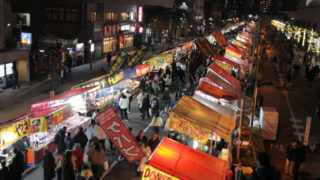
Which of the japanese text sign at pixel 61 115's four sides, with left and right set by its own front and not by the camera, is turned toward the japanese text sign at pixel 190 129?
front

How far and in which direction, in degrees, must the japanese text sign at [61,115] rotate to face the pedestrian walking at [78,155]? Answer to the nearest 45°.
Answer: approximately 45° to its right

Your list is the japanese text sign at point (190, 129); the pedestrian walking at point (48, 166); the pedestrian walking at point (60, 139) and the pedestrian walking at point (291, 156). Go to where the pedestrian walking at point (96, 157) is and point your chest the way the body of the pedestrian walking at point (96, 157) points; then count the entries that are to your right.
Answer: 2

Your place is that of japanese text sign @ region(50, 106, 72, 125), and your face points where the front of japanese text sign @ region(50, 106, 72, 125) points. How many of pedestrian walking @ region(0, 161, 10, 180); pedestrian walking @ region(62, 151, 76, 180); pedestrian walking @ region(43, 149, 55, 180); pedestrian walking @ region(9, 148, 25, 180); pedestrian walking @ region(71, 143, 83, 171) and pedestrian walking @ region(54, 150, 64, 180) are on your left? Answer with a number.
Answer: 0

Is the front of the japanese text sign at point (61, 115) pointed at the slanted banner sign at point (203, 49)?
no

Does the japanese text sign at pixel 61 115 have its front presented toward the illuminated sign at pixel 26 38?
no

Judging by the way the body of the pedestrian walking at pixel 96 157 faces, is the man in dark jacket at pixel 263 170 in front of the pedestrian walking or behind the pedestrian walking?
behind

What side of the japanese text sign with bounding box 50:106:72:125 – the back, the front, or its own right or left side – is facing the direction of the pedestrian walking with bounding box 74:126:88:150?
front

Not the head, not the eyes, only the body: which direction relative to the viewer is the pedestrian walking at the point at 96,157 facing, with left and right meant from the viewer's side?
facing away from the viewer

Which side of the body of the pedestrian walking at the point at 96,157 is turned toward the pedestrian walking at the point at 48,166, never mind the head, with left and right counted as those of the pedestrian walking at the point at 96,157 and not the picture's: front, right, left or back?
left

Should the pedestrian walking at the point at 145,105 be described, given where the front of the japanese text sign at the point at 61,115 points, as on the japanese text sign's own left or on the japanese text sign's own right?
on the japanese text sign's own left

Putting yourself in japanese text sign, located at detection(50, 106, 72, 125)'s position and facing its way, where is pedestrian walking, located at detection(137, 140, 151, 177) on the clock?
The pedestrian walking is roughly at 12 o'clock from the japanese text sign.

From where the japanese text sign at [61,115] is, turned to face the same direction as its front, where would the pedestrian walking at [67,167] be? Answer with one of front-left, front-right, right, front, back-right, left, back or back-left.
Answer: front-right

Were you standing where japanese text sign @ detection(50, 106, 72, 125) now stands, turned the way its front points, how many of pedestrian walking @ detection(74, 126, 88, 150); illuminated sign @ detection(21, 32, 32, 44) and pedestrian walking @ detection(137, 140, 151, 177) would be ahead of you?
2

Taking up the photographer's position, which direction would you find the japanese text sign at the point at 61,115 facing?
facing the viewer and to the right of the viewer

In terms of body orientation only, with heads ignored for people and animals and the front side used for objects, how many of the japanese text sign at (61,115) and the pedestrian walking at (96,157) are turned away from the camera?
1

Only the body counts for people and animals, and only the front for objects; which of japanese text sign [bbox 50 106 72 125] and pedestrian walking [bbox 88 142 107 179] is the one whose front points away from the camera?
the pedestrian walking
